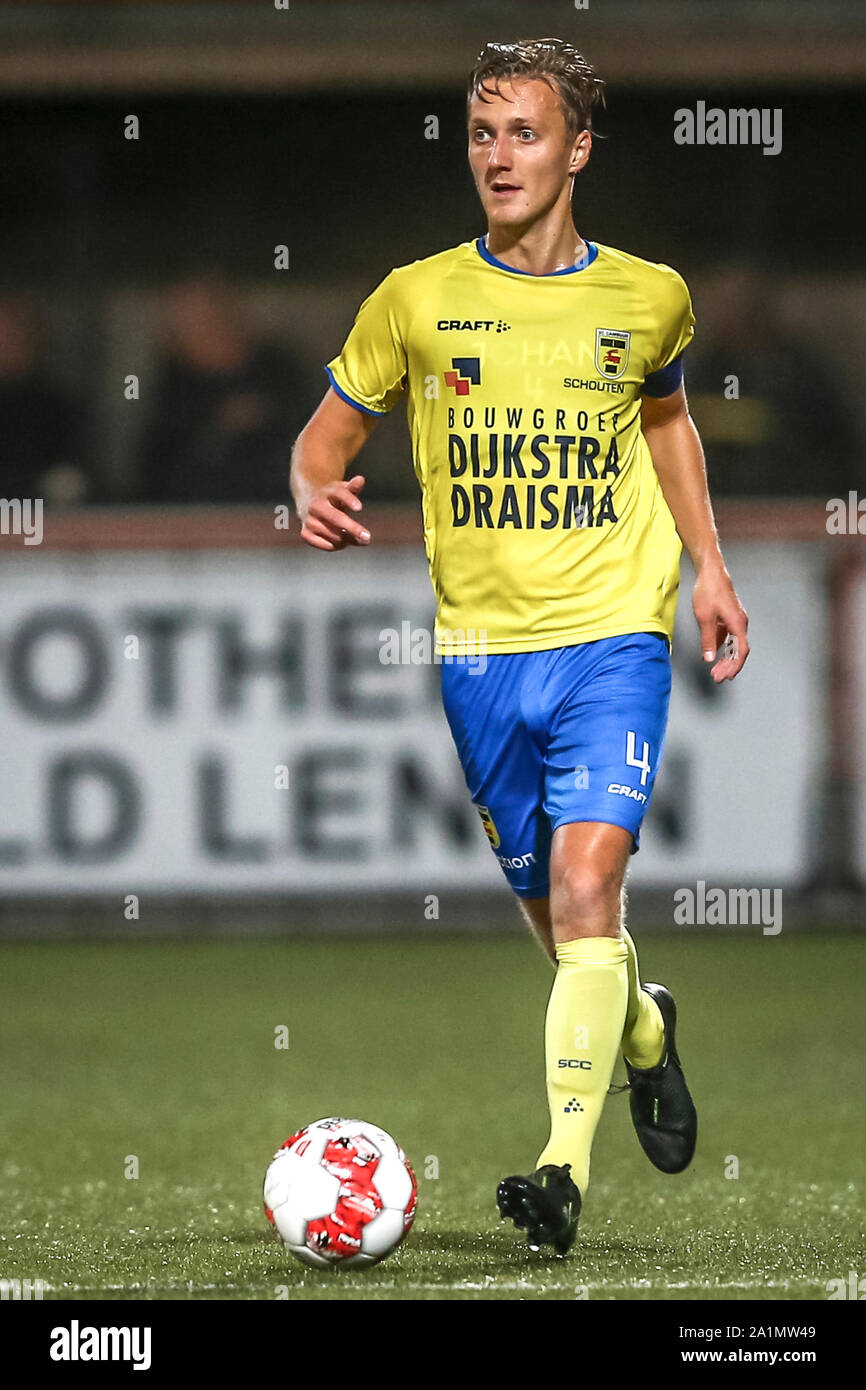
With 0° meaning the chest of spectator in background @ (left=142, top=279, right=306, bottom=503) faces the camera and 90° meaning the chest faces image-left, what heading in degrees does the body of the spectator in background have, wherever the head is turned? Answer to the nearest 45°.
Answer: approximately 45°

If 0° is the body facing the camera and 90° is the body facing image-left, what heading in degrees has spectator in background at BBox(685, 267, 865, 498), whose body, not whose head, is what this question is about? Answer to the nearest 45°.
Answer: approximately 45°

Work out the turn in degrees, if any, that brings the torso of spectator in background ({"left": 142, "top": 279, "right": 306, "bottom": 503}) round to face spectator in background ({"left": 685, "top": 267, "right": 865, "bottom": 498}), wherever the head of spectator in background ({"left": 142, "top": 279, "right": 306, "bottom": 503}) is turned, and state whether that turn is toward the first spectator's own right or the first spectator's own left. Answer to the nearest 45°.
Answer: approximately 135° to the first spectator's own left

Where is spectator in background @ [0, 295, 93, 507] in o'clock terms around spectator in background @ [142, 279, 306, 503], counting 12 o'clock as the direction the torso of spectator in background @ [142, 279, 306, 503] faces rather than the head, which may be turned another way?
spectator in background @ [0, 295, 93, 507] is roughly at 2 o'clock from spectator in background @ [142, 279, 306, 503].

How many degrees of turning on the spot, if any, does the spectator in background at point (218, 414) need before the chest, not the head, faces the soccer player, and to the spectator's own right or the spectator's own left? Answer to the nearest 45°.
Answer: approximately 45° to the spectator's own left

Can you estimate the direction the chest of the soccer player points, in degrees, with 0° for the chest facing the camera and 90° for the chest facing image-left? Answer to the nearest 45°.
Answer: approximately 0°
